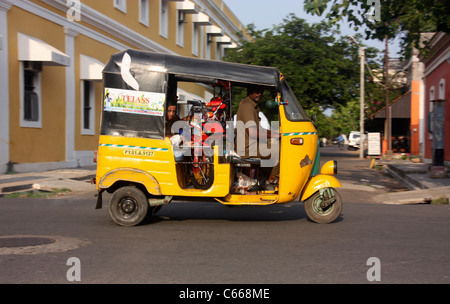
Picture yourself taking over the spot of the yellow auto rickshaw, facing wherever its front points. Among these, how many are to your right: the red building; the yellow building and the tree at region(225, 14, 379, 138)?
0

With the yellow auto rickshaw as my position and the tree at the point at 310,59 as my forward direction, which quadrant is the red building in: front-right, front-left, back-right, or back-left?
front-right

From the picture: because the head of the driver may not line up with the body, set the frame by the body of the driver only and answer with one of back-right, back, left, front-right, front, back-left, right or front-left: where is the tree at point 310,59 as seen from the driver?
left

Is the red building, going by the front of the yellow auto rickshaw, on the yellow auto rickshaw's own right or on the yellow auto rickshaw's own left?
on the yellow auto rickshaw's own left

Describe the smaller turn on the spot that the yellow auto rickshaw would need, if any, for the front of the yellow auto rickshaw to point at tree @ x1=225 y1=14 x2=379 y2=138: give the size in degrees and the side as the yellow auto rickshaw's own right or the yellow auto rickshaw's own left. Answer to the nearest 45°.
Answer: approximately 90° to the yellow auto rickshaw's own left

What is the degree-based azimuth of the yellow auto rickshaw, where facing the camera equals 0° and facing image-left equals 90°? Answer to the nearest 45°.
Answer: approximately 270°

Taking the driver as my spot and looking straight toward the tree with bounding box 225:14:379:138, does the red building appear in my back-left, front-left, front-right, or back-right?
front-right

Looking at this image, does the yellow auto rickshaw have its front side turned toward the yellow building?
no

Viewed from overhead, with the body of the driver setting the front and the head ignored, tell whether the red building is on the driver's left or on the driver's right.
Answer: on the driver's left

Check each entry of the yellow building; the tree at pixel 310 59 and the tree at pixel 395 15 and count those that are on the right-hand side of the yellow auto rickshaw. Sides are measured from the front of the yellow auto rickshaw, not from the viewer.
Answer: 0

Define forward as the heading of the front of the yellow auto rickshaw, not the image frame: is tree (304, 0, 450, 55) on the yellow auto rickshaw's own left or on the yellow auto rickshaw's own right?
on the yellow auto rickshaw's own left

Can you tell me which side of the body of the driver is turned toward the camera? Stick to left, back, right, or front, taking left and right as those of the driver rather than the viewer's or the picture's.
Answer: right
